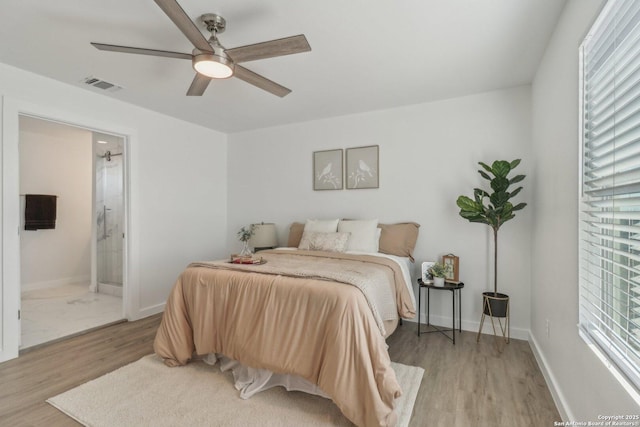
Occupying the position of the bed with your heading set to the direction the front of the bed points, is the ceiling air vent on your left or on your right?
on your right

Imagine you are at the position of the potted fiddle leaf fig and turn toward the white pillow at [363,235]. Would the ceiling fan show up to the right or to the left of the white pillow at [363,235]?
left

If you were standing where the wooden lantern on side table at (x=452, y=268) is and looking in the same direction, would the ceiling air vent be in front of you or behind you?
in front

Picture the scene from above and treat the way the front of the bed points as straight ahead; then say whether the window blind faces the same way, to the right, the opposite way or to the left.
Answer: to the right

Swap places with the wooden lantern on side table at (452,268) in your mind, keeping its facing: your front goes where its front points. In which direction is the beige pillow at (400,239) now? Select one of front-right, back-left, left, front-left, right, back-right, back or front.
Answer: front-right

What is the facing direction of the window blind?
to the viewer's left

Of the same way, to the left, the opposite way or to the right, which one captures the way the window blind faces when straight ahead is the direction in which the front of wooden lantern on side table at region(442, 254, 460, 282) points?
to the right

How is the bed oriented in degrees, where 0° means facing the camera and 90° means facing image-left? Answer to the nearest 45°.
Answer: approximately 45°

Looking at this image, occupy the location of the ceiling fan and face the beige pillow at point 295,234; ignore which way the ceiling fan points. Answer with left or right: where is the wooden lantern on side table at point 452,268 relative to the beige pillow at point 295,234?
right

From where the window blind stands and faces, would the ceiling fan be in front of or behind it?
in front

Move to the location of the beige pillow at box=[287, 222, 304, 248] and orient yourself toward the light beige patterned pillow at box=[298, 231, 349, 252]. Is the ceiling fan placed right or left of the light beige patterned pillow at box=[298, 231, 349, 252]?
right

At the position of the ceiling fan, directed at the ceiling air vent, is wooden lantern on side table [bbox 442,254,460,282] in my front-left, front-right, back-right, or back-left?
back-right

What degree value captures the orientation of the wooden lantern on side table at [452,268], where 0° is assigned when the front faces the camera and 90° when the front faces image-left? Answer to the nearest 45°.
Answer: approximately 45°
